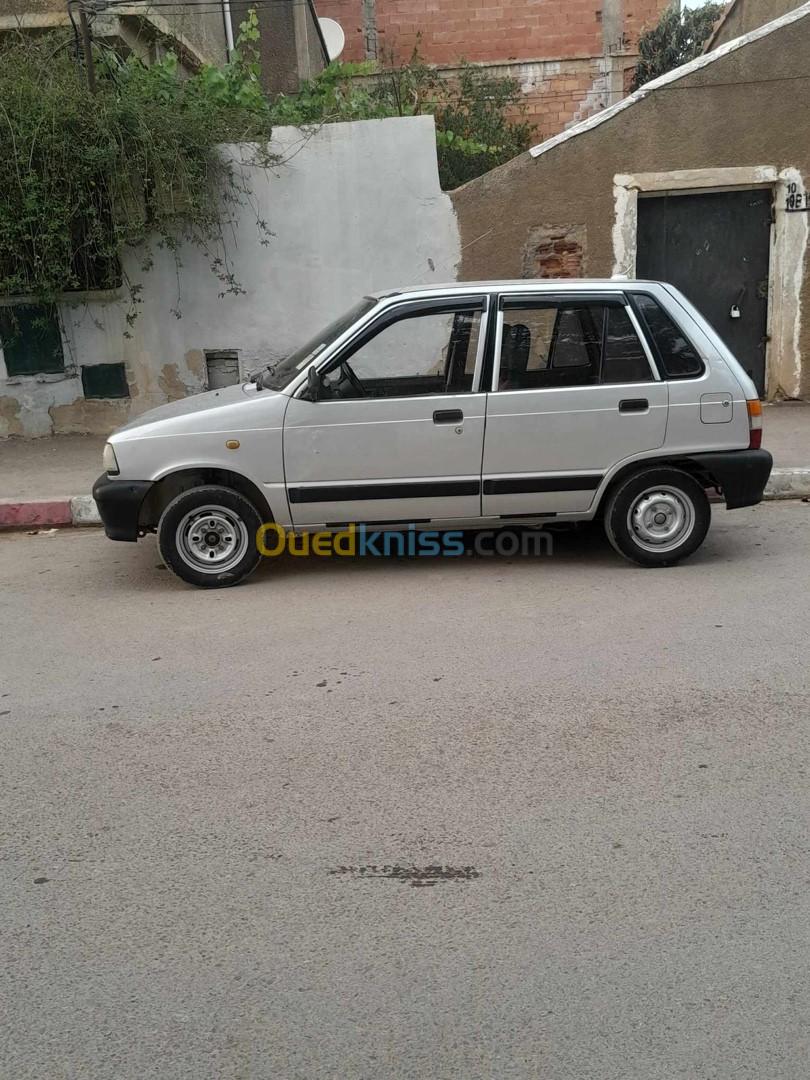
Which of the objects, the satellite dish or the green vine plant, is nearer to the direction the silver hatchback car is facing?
the green vine plant

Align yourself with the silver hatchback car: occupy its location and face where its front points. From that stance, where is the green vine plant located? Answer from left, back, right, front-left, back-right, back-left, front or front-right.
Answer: front-right

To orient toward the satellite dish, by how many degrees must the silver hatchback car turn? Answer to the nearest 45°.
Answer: approximately 90° to its right

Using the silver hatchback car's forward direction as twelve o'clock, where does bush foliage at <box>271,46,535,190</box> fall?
The bush foliage is roughly at 3 o'clock from the silver hatchback car.

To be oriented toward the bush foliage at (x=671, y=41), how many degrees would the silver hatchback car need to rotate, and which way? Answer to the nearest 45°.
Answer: approximately 90° to its right

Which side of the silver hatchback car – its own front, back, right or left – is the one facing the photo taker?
left

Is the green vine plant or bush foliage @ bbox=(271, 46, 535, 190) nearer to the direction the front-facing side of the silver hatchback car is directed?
the green vine plant

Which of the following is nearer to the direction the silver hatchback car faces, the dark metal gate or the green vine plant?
the green vine plant
